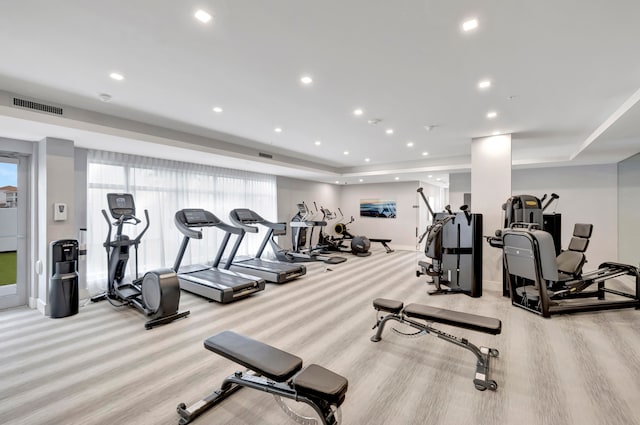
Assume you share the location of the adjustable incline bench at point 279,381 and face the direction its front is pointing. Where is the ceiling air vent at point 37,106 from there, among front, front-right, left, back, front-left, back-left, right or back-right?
back

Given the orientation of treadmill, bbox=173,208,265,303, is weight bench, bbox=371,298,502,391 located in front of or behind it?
behind

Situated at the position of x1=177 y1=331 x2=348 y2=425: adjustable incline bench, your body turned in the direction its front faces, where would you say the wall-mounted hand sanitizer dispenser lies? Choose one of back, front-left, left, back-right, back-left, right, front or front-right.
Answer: back

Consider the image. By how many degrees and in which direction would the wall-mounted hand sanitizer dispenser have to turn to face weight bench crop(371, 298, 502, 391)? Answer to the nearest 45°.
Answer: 0° — it already faces it

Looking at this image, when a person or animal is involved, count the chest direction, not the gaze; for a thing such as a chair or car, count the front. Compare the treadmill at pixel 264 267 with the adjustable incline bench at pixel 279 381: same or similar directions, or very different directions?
very different directions

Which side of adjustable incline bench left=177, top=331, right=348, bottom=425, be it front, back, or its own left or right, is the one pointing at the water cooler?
back
